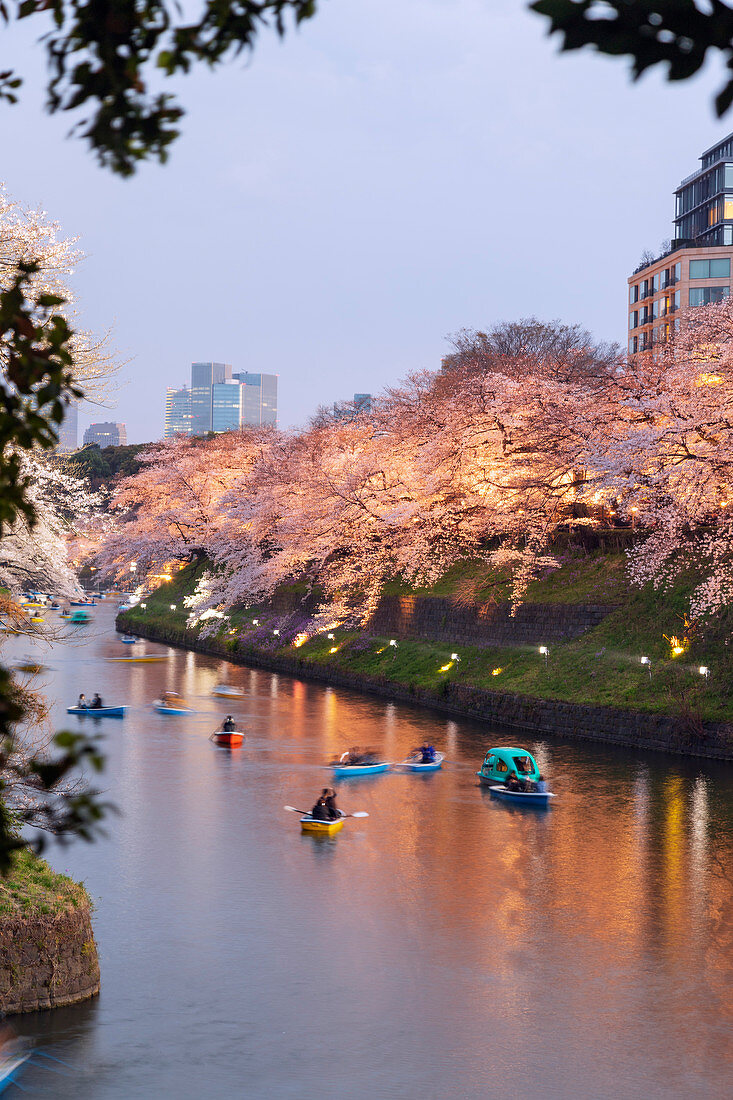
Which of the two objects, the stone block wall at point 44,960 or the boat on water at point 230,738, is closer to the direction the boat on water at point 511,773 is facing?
the stone block wall

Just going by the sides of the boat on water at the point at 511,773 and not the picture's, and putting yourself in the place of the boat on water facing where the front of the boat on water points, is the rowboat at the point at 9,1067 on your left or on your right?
on your right

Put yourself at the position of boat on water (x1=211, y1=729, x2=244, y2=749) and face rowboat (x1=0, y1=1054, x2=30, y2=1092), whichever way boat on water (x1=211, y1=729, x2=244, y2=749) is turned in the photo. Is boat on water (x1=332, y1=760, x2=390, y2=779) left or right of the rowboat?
left

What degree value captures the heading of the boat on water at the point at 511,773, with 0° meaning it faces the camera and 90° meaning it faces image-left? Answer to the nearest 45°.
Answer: approximately 315°

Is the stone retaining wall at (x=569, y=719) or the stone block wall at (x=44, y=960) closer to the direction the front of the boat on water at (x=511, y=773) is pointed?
the stone block wall
